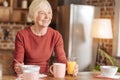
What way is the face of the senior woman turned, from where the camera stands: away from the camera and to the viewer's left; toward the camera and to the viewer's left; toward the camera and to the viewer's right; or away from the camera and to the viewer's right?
toward the camera and to the viewer's right

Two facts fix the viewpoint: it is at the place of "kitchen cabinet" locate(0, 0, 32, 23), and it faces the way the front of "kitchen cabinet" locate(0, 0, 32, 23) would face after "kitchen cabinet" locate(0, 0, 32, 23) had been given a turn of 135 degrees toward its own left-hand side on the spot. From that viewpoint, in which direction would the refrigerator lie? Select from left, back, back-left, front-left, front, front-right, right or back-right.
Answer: right

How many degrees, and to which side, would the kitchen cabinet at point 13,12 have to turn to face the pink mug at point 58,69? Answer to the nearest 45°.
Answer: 0° — it already faces it

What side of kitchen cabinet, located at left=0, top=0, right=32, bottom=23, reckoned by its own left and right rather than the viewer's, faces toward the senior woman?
front

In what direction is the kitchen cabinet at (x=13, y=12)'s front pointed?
toward the camera

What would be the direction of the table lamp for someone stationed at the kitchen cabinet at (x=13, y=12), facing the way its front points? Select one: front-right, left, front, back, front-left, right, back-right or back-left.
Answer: front-left

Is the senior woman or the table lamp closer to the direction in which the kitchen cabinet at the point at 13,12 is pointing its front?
the senior woman
